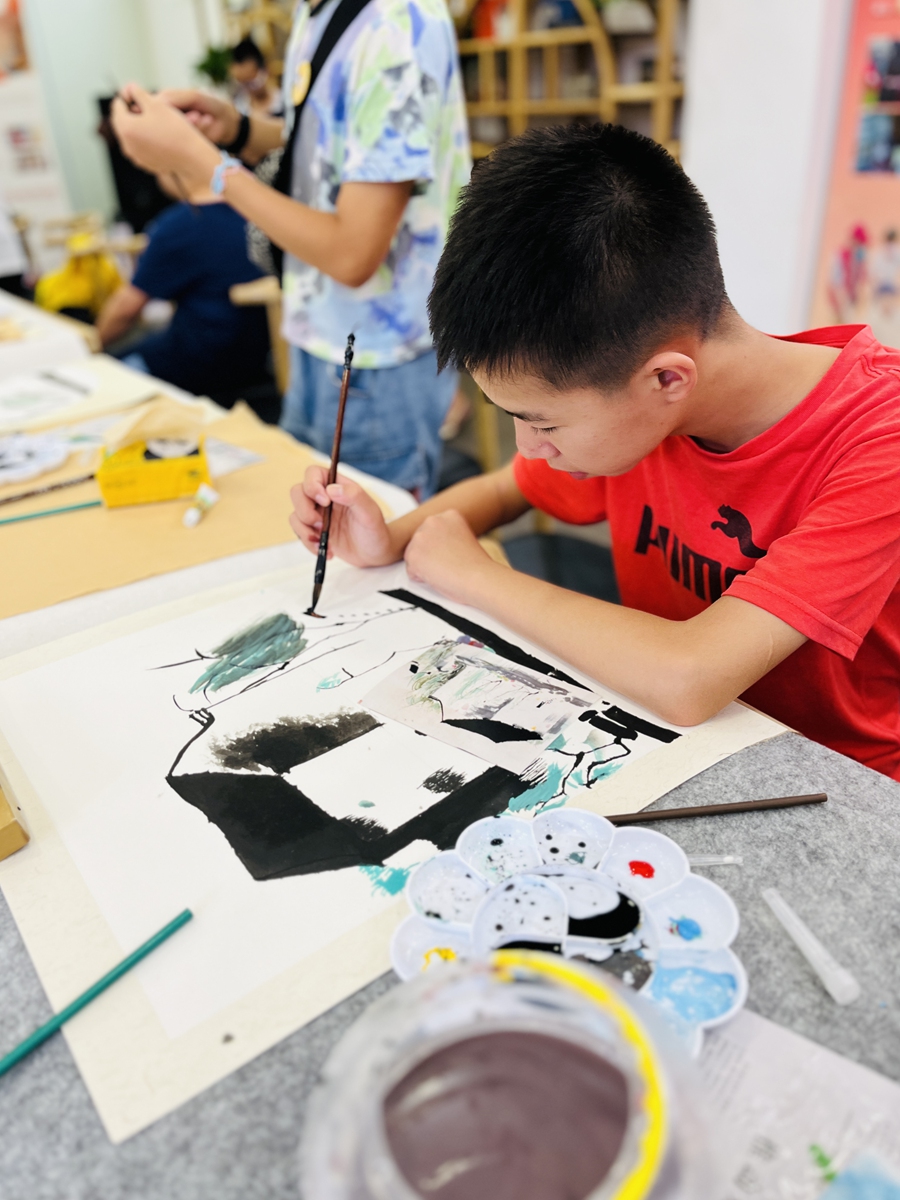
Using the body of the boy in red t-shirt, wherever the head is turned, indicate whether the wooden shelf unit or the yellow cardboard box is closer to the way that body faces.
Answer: the yellow cardboard box

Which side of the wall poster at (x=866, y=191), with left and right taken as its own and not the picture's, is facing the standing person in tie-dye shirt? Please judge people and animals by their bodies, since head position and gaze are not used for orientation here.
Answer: front

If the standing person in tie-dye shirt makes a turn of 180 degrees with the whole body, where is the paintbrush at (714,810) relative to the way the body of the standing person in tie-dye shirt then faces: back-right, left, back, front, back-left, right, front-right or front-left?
right

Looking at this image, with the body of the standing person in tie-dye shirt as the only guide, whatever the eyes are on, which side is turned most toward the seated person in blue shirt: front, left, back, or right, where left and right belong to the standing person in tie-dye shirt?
right

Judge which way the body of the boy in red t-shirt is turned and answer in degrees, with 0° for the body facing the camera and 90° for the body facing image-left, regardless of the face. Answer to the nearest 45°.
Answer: approximately 45°

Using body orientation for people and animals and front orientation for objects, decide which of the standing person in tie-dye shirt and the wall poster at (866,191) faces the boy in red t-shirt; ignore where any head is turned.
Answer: the wall poster

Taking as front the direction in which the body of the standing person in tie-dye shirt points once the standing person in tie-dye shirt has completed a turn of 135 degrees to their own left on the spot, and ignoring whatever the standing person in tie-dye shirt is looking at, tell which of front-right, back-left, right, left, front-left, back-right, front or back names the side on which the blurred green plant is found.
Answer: back-left

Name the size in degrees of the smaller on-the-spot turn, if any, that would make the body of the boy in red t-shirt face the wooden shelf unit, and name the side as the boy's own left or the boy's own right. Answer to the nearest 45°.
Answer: approximately 135° to the boy's own right

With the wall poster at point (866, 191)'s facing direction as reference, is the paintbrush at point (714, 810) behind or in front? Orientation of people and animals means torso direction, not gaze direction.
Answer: in front

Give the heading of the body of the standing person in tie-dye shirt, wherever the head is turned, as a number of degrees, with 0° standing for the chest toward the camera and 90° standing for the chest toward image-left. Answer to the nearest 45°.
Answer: approximately 90°
